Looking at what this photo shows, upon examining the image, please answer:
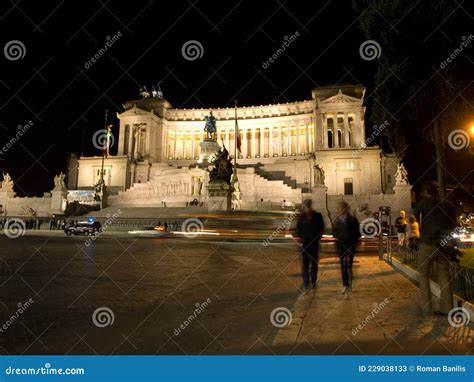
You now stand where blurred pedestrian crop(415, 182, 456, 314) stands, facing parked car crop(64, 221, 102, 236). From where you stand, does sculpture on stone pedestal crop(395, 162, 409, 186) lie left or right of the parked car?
right

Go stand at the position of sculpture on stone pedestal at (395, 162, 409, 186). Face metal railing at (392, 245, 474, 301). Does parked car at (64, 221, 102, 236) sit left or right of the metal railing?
right
